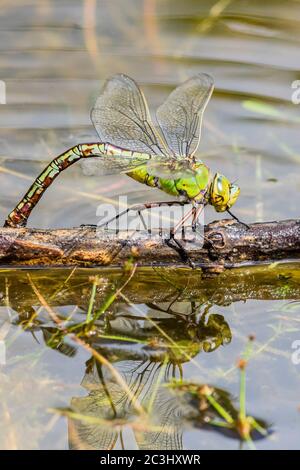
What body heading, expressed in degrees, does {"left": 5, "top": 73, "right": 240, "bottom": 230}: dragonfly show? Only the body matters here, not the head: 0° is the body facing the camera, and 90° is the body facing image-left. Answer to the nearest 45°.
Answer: approximately 270°
